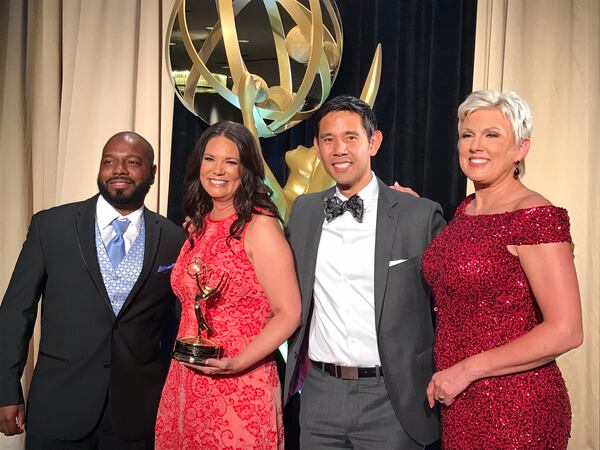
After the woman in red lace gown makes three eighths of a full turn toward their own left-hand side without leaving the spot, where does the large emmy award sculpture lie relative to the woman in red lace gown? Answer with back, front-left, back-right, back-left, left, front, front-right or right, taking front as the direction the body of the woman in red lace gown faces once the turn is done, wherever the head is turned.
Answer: left

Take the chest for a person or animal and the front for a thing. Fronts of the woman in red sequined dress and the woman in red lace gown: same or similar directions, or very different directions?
same or similar directions

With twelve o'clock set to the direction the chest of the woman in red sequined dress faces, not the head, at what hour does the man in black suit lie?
The man in black suit is roughly at 2 o'clock from the woman in red sequined dress.

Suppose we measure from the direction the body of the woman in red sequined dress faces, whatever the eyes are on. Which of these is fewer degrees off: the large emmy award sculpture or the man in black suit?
the man in black suit

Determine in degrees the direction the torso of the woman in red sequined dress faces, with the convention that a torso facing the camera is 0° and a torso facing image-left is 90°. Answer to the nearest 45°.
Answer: approximately 45°

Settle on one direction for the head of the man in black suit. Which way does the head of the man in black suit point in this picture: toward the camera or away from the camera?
toward the camera

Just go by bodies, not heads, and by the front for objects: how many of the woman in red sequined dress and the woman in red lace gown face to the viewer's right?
0

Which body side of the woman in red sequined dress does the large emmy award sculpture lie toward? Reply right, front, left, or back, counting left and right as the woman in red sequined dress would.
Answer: right

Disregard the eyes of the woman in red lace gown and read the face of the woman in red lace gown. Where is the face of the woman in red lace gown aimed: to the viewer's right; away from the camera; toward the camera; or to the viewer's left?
toward the camera

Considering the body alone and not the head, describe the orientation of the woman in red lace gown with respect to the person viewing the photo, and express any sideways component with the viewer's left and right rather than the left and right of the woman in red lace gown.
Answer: facing the viewer and to the left of the viewer

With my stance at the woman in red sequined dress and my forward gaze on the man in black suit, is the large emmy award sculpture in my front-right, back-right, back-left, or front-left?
front-right

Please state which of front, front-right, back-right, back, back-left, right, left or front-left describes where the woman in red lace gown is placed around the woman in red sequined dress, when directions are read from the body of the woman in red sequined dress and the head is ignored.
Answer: front-right

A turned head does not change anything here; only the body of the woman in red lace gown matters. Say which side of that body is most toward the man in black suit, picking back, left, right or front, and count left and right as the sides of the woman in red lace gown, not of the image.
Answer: right

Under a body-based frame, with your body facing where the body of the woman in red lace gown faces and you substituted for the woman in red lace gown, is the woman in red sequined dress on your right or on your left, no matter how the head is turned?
on your left
